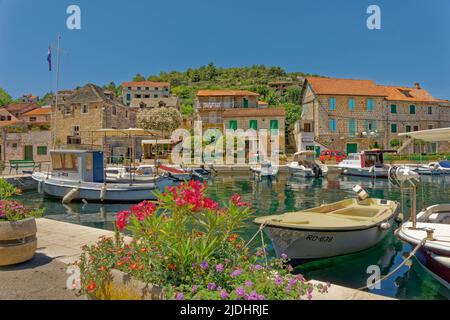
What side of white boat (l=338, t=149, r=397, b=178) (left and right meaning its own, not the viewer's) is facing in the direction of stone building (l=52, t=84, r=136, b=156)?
front

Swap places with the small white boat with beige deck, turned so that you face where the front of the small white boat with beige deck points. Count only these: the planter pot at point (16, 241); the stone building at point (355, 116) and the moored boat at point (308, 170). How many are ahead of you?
1

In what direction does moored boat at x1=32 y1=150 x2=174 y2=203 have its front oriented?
to the viewer's left

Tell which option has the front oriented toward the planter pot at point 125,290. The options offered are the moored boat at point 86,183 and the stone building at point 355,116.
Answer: the stone building

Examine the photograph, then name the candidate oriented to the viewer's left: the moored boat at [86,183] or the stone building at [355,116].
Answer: the moored boat

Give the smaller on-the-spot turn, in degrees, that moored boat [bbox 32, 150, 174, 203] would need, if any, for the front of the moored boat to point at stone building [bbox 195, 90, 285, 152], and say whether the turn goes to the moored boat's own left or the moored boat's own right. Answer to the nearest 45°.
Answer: approximately 135° to the moored boat's own right

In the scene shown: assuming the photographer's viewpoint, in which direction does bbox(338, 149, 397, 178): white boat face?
facing to the left of the viewer

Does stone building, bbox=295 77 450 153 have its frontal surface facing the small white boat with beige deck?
yes

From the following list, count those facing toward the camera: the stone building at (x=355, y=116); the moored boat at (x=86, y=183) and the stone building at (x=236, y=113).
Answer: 2

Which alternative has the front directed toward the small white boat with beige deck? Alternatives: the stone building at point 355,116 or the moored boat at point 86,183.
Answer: the stone building
